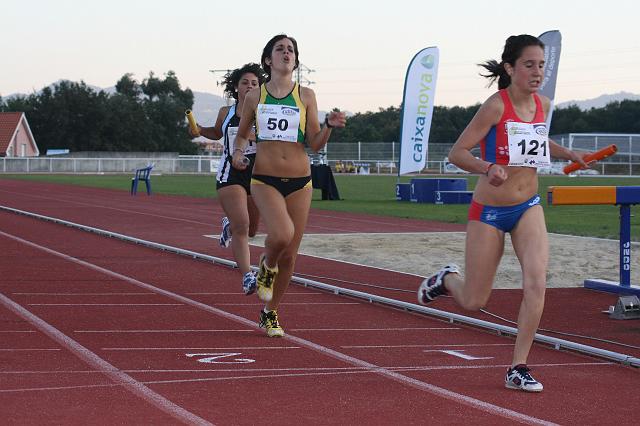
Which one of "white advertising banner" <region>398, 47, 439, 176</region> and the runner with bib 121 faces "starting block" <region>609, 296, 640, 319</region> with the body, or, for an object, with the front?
the white advertising banner

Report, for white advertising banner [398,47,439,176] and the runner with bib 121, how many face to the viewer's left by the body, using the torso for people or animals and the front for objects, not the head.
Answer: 0

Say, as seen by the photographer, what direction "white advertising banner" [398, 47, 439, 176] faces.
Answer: facing the viewer

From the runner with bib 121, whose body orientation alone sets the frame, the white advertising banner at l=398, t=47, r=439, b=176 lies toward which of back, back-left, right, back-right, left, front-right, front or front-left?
back-left

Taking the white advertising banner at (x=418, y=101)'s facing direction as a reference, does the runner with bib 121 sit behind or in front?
in front

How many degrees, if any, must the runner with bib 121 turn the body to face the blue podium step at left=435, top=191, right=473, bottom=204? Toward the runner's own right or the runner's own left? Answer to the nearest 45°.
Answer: approximately 135° to the runner's own left

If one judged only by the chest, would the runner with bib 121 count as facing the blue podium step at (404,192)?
no

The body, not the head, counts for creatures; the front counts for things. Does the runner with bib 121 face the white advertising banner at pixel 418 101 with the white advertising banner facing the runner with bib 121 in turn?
no

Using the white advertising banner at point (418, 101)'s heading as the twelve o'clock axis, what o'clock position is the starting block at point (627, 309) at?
The starting block is roughly at 12 o'clock from the white advertising banner.
